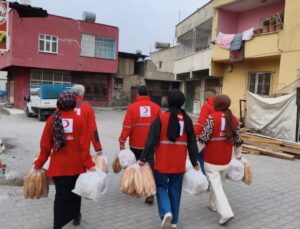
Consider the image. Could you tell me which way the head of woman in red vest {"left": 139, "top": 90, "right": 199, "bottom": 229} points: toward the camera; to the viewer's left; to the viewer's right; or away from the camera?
away from the camera

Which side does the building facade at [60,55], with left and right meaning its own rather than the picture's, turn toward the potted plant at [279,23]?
front

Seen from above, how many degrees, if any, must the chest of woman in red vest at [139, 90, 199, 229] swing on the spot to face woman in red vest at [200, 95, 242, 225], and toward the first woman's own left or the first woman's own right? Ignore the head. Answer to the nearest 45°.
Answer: approximately 45° to the first woman's own right

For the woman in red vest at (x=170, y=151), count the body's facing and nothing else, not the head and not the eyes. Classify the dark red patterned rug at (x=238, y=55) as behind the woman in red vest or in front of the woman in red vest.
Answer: in front

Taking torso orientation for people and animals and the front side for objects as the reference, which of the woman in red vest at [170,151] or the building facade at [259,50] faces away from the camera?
the woman in red vest

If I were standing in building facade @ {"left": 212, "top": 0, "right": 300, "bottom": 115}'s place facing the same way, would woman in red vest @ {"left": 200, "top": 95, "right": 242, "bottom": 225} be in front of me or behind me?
in front

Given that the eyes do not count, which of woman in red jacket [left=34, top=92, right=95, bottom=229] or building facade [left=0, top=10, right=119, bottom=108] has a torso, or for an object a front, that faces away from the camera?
the woman in red jacket

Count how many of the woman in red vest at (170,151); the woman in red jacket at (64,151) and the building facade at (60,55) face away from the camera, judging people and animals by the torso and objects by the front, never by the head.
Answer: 2

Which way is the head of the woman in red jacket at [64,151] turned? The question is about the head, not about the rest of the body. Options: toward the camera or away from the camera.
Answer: away from the camera

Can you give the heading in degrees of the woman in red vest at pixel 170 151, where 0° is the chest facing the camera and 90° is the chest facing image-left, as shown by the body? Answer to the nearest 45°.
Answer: approximately 180°

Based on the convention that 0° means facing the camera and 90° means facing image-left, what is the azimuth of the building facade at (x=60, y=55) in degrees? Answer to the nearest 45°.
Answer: approximately 315°

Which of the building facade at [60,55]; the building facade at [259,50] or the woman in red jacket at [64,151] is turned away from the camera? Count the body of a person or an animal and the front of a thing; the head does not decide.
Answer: the woman in red jacket

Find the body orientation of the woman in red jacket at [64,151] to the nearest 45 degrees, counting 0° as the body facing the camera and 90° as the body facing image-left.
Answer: approximately 180°

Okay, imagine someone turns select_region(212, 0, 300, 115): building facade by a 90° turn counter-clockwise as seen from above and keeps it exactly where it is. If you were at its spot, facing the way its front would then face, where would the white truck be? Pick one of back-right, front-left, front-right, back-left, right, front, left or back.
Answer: back-right

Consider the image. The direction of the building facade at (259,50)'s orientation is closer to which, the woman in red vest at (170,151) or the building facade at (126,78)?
the woman in red vest

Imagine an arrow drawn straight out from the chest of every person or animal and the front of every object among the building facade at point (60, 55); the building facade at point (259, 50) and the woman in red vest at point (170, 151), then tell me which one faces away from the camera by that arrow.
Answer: the woman in red vest

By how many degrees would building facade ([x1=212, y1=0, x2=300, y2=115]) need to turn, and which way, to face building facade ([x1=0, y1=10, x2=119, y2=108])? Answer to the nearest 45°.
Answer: approximately 45° to its right
